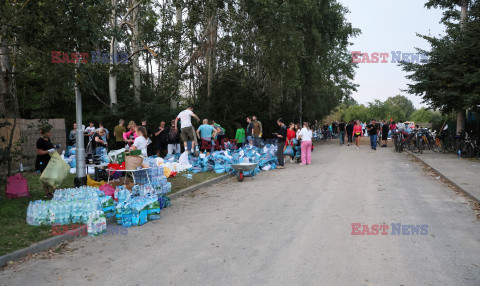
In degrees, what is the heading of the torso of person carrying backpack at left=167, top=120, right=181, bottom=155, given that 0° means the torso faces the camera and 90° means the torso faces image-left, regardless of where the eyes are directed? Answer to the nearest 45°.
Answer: approximately 180°

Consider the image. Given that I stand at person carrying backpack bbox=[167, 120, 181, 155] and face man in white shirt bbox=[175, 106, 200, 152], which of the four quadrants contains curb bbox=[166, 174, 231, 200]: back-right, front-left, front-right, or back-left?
front-right

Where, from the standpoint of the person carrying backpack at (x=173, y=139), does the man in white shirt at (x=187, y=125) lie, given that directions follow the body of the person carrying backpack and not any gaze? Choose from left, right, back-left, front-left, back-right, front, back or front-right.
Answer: back-right

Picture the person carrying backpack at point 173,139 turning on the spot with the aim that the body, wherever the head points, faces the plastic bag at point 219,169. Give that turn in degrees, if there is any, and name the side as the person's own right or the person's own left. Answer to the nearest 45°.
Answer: approximately 135° to the person's own right

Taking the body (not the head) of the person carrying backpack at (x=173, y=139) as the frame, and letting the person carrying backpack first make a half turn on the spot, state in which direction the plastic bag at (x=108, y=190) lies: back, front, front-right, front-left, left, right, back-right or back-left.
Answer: front

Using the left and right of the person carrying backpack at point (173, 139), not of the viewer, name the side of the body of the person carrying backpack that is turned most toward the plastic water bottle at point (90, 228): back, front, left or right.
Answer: back

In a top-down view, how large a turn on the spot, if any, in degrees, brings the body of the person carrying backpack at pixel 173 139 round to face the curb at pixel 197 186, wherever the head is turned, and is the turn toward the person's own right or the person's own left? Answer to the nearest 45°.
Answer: approximately 180°

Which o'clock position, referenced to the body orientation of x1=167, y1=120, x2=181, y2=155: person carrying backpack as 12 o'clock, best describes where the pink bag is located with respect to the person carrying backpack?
The pink bag is roughly at 7 o'clock from the person carrying backpack.

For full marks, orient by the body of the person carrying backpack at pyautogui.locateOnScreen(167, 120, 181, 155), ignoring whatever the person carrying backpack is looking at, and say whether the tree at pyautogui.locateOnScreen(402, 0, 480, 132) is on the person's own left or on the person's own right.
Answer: on the person's own right

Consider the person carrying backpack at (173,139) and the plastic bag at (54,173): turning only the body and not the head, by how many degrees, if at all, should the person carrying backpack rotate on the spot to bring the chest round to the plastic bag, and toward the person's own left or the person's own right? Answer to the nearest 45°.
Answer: approximately 180°
